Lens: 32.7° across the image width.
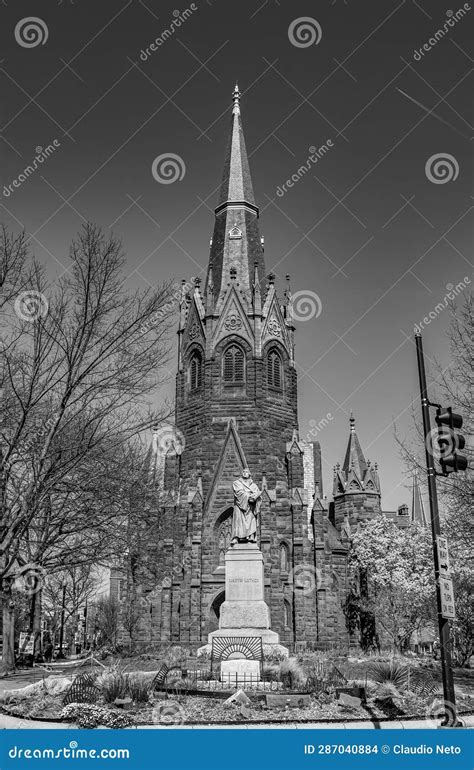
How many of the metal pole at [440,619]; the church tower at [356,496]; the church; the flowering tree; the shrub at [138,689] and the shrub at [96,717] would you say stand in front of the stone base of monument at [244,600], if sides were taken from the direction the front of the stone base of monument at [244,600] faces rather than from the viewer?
3

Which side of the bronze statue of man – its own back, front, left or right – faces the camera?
front

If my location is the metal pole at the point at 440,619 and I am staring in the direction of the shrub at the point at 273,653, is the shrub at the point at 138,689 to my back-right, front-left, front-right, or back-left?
front-left

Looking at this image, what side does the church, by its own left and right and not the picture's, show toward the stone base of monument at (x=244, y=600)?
front

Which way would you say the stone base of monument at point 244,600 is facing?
toward the camera

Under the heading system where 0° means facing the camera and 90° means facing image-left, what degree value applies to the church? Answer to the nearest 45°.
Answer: approximately 0°

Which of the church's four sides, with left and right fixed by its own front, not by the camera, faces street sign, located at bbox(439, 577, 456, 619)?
front
